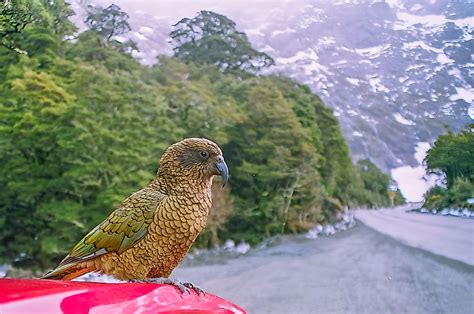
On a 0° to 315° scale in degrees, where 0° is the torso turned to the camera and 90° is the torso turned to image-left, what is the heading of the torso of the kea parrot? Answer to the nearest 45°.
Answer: approximately 270°

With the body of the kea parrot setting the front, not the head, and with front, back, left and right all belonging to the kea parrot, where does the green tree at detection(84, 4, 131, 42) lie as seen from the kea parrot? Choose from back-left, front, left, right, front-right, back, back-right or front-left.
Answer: left

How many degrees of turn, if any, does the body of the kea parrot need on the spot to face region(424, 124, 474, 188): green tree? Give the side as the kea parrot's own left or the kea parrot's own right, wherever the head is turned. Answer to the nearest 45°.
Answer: approximately 45° to the kea parrot's own left

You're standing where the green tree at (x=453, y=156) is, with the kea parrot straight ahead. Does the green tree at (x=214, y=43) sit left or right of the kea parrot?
right

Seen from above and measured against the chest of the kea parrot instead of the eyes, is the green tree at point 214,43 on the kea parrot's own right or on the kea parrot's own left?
on the kea parrot's own left
